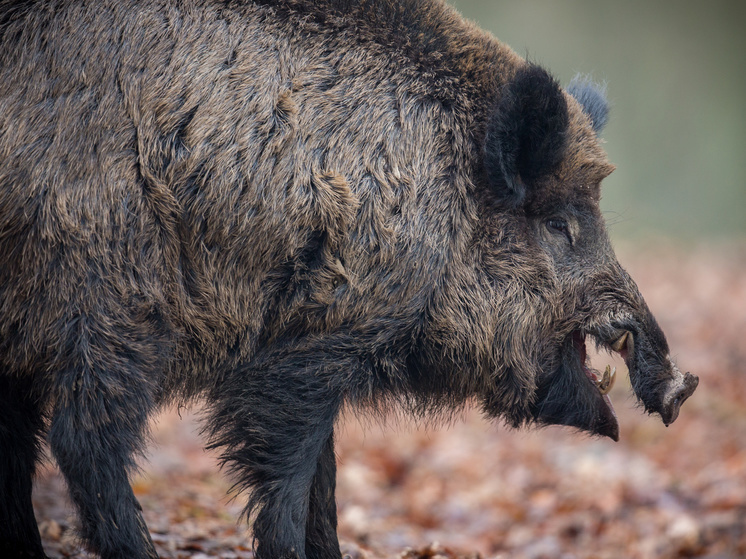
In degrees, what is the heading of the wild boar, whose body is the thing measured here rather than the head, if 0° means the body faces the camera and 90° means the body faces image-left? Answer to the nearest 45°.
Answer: approximately 270°
